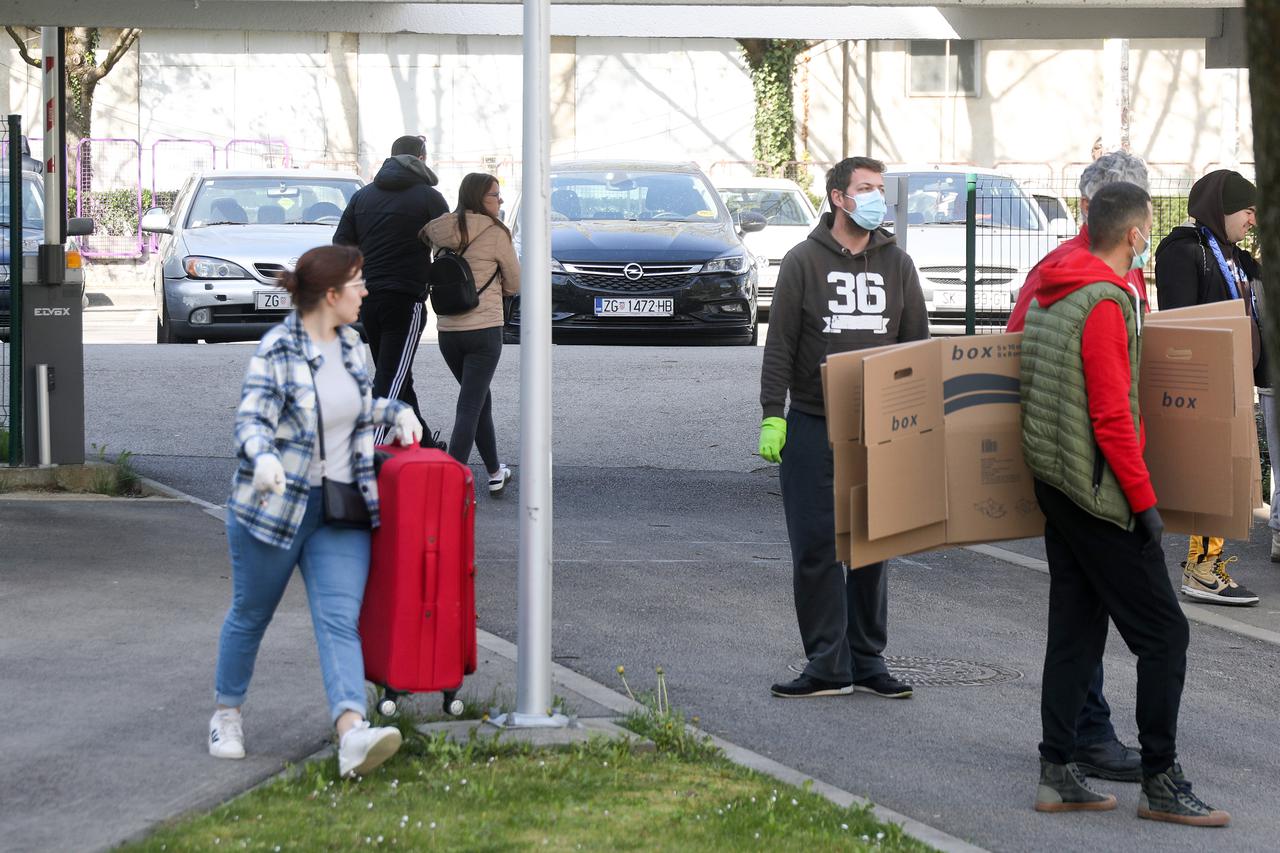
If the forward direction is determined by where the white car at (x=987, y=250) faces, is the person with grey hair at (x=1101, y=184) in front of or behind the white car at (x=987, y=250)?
in front

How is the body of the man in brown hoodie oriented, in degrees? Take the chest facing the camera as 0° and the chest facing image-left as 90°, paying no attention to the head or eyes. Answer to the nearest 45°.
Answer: approximately 0°

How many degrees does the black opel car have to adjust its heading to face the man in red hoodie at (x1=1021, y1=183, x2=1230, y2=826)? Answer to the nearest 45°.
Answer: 0° — it already faces them

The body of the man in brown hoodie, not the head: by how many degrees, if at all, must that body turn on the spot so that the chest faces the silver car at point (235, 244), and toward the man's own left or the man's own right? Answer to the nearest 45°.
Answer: approximately 135° to the man's own right

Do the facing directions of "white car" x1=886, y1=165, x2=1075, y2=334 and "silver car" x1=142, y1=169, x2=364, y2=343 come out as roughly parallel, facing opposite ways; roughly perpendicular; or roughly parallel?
roughly parallel

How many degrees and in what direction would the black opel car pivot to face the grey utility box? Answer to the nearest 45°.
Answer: approximately 45° to its right

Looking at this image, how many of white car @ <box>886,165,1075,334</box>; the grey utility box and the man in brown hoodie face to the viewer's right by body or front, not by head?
0

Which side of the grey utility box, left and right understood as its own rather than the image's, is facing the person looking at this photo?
front

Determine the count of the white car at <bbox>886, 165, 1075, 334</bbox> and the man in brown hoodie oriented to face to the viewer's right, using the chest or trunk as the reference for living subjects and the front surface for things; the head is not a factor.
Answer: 0

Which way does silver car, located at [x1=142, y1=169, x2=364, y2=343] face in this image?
toward the camera

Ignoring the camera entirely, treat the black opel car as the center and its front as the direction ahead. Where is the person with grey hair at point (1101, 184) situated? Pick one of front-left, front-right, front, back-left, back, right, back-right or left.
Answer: front

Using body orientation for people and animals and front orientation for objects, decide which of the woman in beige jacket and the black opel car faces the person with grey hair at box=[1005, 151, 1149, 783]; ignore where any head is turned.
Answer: the black opel car
